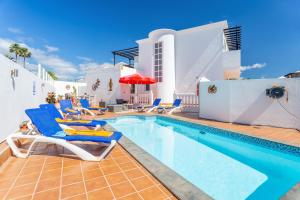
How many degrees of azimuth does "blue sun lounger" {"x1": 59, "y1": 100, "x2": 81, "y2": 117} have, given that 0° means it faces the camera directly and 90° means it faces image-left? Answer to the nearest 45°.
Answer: approximately 315°

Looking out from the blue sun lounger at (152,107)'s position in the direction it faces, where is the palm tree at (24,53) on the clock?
The palm tree is roughly at 3 o'clock from the blue sun lounger.

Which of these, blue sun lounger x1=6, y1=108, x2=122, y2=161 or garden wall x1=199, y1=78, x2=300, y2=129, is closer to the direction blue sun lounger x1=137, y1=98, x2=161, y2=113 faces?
the blue sun lounger

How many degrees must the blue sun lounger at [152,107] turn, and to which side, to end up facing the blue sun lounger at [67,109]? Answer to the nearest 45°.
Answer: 0° — it already faces it

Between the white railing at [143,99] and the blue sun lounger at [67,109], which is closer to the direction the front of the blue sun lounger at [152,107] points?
the blue sun lounger

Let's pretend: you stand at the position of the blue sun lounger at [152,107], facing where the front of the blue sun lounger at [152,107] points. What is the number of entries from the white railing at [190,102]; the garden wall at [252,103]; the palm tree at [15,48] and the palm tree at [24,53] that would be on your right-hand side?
2

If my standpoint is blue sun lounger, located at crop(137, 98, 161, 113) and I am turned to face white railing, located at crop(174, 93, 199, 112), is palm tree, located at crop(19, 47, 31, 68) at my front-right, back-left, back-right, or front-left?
back-left

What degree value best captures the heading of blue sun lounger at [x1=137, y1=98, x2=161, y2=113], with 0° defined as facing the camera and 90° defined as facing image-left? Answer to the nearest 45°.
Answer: approximately 45°
